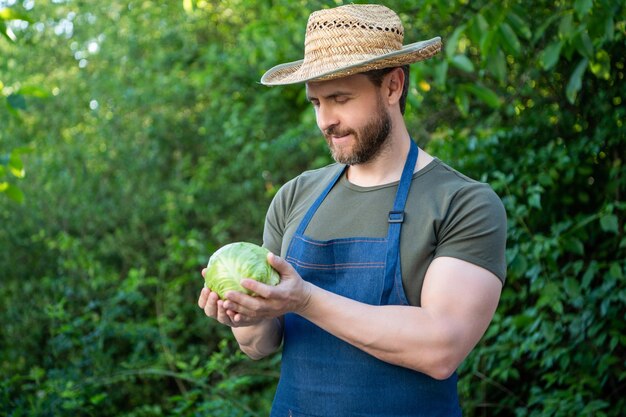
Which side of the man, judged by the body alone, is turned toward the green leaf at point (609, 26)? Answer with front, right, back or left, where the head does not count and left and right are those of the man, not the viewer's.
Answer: back

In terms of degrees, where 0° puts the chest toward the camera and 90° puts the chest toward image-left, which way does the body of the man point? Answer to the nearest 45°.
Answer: approximately 45°

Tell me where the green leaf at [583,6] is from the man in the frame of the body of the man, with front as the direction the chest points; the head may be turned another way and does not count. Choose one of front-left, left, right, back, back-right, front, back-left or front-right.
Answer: back

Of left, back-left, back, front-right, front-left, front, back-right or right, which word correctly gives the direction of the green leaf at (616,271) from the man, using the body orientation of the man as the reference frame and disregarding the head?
back

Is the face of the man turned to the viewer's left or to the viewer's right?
to the viewer's left

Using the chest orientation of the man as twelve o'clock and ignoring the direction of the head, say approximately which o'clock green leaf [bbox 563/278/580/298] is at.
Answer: The green leaf is roughly at 6 o'clock from the man.

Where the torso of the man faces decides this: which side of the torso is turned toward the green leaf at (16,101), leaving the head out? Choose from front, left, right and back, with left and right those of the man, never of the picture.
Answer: right
